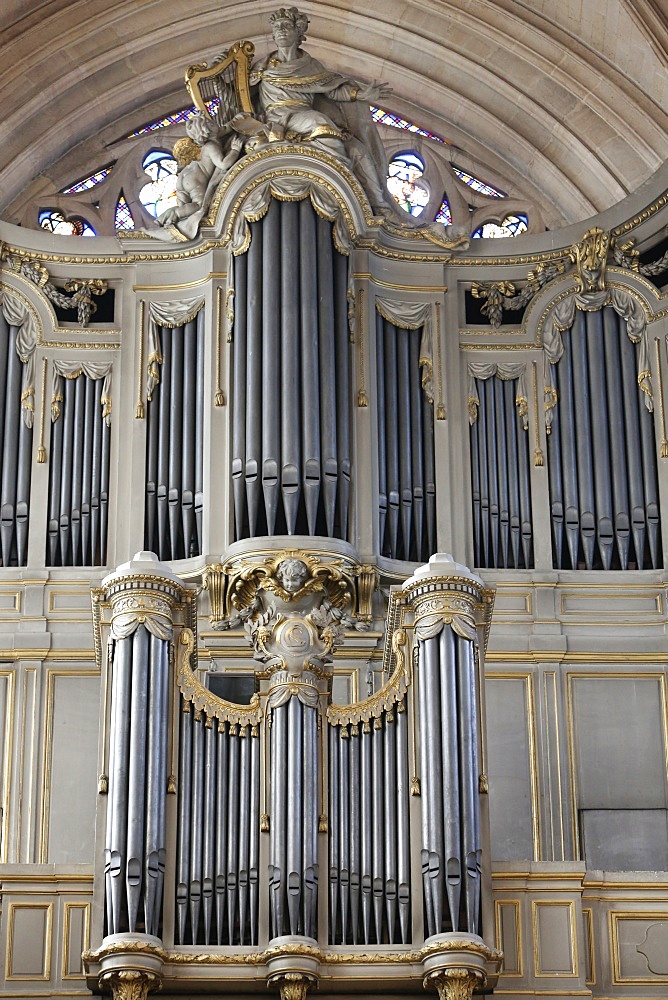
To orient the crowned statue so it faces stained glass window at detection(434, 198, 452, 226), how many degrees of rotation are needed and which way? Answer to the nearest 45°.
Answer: approximately 135° to its left

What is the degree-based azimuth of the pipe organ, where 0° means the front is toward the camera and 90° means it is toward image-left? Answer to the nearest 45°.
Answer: approximately 0°

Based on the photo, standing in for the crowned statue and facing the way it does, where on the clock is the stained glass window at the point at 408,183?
The stained glass window is roughly at 7 o'clock from the crowned statue.

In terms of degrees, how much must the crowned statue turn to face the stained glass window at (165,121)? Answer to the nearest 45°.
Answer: approximately 135° to its right

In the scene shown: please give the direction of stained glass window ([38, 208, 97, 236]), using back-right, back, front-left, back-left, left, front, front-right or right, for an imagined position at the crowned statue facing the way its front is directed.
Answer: back-right

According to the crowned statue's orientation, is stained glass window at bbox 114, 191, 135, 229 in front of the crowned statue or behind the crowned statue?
behind

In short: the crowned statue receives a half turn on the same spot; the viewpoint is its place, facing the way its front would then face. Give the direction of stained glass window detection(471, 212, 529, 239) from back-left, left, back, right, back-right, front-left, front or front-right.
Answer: front-right

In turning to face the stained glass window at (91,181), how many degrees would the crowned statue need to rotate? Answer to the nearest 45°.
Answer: approximately 135° to its right
